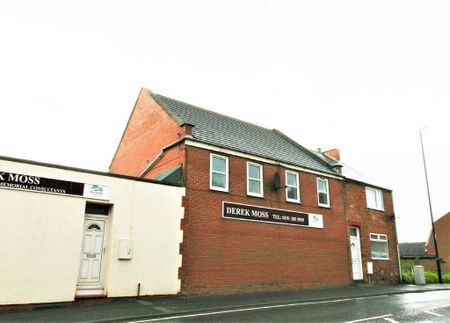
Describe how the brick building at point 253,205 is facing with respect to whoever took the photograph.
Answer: facing the viewer and to the right of the viewer

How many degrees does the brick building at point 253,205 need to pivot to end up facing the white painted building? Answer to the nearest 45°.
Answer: approximately 90° to its right

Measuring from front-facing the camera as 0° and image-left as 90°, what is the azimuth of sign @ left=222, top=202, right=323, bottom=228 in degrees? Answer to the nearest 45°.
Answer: approximately 315°

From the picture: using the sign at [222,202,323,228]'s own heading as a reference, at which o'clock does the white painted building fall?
The white painted building is roughly at 3 o'clock from the sign.
